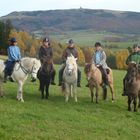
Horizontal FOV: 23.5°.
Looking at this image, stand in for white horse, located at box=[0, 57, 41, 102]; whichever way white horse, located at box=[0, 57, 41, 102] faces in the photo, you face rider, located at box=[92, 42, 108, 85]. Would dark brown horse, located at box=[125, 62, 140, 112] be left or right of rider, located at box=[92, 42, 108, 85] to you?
right

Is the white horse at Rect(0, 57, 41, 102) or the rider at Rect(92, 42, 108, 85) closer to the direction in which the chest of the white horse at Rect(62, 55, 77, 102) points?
the white horse

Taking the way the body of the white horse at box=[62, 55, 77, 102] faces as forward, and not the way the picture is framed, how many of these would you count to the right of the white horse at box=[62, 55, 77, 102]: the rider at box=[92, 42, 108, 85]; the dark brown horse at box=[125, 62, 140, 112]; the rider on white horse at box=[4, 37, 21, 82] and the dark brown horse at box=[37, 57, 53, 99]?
2

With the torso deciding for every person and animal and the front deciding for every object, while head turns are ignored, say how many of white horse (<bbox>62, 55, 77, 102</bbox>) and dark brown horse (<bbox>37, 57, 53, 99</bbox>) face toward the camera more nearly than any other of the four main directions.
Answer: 2

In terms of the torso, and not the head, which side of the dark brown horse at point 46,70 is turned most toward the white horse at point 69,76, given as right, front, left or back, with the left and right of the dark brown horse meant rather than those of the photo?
left

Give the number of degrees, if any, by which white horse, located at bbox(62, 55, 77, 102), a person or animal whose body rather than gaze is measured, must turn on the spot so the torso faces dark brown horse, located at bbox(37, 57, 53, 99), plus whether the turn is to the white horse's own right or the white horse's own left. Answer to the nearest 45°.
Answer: approximately 90° to the white horse's own right

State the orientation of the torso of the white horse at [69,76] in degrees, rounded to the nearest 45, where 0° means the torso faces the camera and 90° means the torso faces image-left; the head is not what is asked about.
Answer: approximately 0°

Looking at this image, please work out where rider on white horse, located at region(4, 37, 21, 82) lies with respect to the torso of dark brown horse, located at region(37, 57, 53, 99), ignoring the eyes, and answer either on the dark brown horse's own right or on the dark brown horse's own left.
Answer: on the dark brown horse's own right

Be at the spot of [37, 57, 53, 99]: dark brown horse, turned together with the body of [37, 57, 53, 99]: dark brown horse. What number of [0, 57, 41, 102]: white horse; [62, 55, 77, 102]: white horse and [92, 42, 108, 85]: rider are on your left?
2

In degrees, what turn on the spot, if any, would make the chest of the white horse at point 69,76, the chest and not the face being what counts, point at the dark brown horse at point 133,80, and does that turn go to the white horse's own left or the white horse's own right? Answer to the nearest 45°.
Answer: approximately 45° to the white horse's own left
